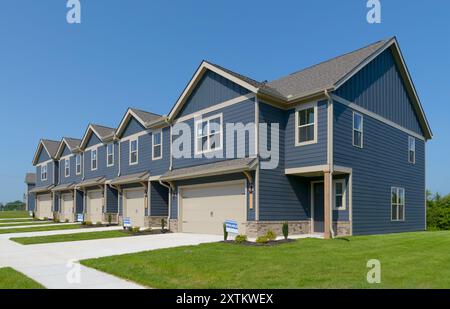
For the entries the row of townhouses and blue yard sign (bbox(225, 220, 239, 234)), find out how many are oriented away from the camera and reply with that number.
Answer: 0

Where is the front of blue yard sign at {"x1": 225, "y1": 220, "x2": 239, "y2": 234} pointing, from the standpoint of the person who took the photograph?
facing the viewer and to the left of the viewer
